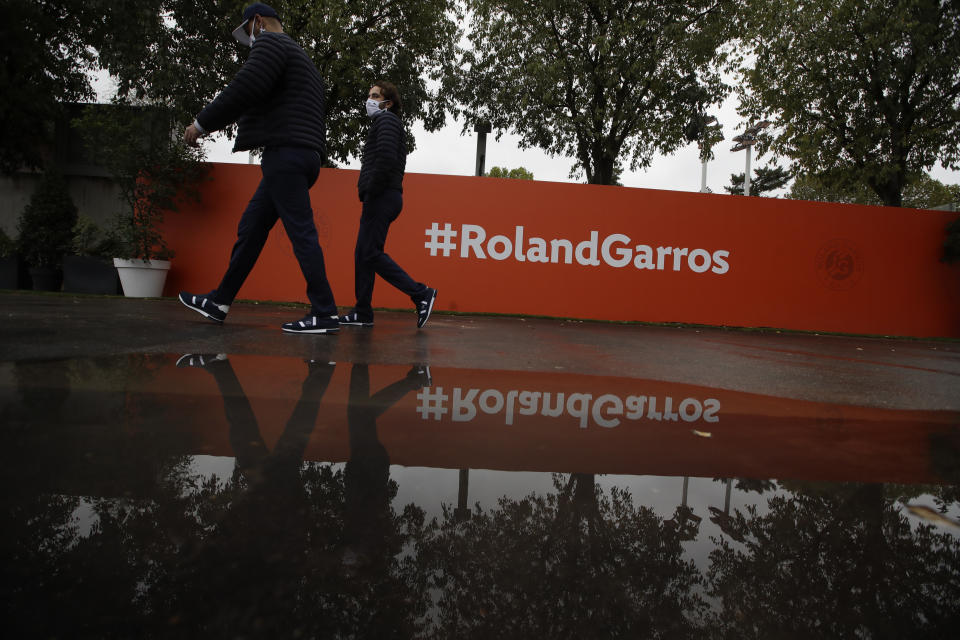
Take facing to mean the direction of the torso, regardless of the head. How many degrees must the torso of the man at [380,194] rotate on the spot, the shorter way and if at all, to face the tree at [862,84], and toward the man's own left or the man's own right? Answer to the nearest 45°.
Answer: approximately 135° to the man's own right

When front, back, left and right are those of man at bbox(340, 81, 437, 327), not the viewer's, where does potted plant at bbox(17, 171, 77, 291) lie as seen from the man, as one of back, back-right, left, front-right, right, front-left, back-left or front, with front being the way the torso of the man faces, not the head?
front-right

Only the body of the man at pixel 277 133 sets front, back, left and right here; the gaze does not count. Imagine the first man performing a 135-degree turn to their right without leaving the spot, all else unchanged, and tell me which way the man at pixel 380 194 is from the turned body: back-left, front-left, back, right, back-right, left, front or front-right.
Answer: front

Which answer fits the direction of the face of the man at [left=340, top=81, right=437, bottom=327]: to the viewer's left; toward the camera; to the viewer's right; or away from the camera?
to the viewer's left

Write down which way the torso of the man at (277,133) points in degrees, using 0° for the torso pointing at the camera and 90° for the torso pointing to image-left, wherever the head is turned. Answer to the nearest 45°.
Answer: approximately 90°

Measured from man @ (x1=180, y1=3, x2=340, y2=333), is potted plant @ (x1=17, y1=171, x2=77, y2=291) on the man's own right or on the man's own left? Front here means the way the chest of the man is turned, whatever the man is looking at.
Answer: on the man's own right

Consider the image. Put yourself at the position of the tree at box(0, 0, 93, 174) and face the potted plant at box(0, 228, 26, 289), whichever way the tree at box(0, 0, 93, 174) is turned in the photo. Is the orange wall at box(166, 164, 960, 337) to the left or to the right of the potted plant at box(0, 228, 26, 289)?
left

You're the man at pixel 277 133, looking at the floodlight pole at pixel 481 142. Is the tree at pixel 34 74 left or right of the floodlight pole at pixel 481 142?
left

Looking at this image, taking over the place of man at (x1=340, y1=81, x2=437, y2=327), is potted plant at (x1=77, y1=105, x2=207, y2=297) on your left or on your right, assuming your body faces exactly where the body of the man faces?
on your right

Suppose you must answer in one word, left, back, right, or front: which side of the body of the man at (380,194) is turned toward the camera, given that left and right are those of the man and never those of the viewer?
left

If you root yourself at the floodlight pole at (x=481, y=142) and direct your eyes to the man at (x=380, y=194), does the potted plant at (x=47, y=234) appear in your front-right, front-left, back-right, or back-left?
front-right

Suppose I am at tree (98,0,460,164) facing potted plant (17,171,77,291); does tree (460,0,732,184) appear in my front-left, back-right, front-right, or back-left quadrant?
back-left

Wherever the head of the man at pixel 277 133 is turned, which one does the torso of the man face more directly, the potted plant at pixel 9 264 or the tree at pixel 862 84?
the potted plant

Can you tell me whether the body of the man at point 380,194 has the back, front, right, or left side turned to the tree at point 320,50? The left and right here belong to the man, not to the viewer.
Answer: right
